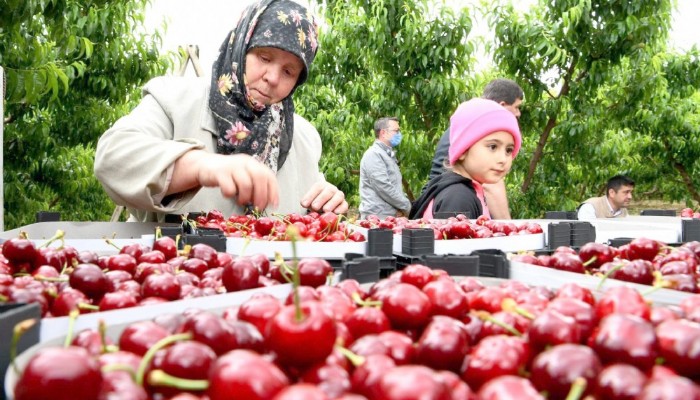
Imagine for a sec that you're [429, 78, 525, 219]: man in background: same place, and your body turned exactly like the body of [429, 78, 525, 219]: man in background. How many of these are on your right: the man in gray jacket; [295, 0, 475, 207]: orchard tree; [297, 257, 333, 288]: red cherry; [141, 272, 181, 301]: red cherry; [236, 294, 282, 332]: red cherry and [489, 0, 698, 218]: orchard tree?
3

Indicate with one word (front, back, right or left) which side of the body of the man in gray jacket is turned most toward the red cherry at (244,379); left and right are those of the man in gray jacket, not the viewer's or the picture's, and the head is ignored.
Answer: right

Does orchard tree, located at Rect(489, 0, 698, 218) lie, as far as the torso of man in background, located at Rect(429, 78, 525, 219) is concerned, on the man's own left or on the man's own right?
on the man's own left

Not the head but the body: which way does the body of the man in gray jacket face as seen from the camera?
to the viewer's right

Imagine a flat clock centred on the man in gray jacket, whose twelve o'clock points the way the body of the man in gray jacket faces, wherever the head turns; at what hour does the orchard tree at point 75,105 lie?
The orchard tree is roughly at 6 o'clock from the man in gray jacket.

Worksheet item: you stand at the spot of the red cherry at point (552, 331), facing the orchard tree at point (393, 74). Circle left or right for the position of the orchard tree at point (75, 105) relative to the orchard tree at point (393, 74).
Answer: left

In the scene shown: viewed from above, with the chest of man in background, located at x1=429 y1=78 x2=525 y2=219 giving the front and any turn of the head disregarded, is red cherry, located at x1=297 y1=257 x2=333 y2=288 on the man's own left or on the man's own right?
on the man's own right

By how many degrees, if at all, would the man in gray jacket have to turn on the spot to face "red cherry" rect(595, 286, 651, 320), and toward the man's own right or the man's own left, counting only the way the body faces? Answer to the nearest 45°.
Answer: approximately 90° to the man's own right
